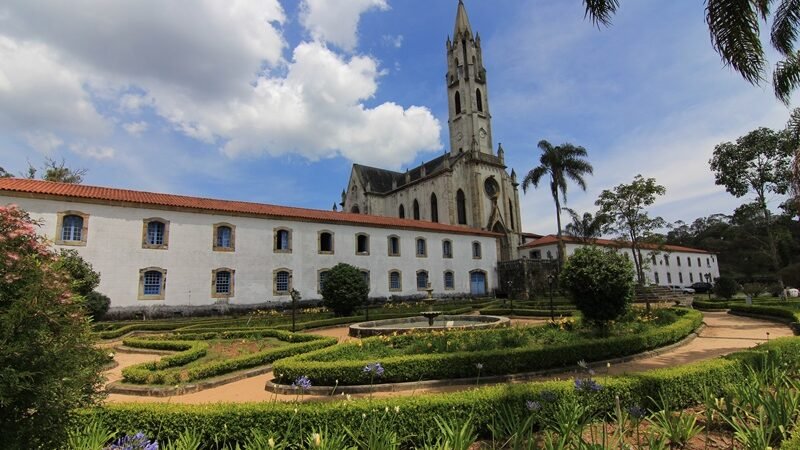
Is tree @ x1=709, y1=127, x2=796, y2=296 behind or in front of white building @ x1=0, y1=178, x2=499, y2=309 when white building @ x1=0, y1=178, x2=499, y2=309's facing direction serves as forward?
in front

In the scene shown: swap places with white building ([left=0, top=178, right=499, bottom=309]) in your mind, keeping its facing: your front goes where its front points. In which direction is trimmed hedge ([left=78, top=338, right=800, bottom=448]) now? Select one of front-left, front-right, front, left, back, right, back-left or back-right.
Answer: front-right

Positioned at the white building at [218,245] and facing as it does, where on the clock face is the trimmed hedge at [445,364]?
The trimmed hedge is roughly at 1 o'clock from the white building.

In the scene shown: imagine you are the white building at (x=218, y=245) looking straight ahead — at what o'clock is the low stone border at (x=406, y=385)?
The low stone border is roughly at 1 o'clock from the white building.

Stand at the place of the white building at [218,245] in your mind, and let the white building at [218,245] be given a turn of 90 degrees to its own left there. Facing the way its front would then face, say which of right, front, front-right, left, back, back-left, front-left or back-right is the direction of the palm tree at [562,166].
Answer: front-right

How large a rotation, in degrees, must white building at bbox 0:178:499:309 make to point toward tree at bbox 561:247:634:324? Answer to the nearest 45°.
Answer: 0° — it already faces it

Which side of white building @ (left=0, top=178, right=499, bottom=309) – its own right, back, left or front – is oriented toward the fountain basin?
front

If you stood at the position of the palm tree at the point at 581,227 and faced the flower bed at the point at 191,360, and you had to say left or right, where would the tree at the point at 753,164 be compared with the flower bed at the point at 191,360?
left

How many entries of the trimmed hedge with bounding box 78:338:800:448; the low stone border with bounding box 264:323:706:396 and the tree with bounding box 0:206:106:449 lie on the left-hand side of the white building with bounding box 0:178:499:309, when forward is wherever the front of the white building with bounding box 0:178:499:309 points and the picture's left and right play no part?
0

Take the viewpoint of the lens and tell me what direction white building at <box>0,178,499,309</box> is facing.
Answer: facing the viewer and to the right of the viewer

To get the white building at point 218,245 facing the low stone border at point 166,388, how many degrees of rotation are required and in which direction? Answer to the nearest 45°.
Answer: approximately 45° to its right

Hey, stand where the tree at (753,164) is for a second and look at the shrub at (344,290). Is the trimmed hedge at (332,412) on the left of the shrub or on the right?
left

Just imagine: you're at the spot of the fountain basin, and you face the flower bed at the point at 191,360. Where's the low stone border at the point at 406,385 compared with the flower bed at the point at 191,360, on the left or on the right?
left
